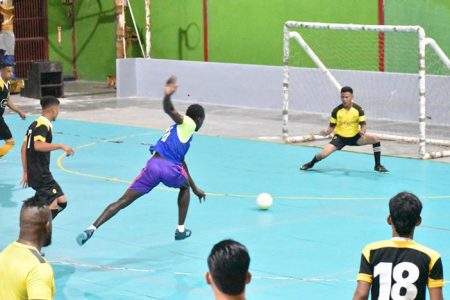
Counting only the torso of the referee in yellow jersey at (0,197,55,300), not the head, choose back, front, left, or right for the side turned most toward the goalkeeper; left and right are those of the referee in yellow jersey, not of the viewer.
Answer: front

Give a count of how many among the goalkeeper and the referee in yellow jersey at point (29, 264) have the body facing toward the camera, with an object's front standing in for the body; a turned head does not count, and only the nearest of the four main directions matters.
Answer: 1

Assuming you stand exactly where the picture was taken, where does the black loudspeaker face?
facing the viewer and to the right of the viewer

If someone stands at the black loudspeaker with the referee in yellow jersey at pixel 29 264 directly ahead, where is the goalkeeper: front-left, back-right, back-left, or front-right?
front-left

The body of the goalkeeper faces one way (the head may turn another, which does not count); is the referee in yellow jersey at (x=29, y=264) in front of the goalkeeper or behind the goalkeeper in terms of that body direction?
in front

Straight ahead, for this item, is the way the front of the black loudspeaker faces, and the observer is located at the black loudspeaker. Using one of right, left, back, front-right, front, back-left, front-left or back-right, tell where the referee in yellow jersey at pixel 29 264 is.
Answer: front-right

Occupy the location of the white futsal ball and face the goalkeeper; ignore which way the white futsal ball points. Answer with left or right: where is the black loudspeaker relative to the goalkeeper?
left

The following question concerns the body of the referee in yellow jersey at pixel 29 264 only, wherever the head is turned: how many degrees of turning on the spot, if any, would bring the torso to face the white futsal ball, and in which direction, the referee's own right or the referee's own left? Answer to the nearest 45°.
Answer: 0° — they already face it

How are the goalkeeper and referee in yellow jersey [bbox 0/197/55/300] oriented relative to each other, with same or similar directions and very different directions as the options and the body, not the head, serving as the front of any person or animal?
very different directions

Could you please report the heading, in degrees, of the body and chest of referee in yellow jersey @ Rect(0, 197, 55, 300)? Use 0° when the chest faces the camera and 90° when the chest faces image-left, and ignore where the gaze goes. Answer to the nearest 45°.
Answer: approximately 225°

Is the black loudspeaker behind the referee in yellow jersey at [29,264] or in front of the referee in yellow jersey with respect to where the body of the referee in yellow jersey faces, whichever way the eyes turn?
in front

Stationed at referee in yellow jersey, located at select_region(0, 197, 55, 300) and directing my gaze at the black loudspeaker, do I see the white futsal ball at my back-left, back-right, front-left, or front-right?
front-right

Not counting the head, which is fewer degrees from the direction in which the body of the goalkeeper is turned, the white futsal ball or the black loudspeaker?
the white futsal ball

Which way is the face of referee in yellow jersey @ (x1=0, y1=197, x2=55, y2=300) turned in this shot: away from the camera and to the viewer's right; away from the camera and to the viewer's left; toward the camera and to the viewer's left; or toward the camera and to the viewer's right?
away from the camera and to the viewer's right

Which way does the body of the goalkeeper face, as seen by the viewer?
toward the camera

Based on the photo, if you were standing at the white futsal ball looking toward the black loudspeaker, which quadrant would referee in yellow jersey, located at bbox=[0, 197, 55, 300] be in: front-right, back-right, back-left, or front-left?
back-left
